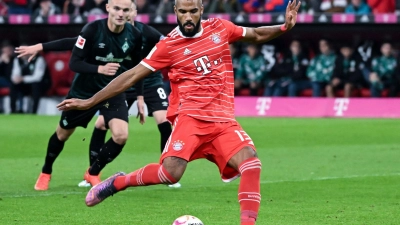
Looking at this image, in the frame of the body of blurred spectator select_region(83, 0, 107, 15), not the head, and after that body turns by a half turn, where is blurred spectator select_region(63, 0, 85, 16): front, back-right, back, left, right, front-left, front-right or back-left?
front-left

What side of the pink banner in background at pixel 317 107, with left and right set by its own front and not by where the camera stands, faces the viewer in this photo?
front

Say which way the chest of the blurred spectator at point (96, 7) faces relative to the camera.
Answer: toward the camera

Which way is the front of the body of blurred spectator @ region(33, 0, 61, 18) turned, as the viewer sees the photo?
toward the camera

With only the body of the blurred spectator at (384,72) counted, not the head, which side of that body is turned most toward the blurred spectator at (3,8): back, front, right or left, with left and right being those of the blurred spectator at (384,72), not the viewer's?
right
